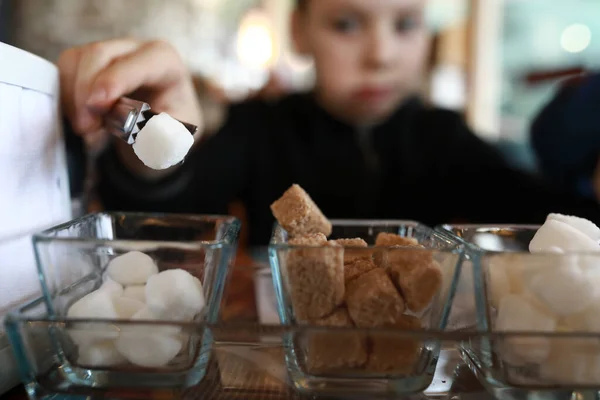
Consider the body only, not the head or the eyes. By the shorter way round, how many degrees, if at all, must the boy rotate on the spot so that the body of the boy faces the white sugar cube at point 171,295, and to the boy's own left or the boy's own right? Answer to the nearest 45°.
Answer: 0° — they already face it

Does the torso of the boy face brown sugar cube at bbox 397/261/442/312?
yes

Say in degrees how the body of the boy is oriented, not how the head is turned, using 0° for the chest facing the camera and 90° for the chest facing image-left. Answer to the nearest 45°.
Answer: approximately 0°

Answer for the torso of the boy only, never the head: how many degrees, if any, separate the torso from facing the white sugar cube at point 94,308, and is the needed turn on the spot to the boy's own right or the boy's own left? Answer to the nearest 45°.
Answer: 0° — they already face it

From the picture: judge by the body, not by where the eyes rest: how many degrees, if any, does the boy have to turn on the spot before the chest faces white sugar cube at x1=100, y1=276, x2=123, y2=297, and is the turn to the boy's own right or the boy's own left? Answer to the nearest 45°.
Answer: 0° — they already face it

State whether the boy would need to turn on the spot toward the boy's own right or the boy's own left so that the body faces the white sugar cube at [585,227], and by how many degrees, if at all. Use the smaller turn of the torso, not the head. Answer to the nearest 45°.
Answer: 0° — they already face it

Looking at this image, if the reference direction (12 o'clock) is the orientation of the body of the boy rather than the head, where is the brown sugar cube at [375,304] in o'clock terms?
The brown sugar cube is roughly at 12 o'clock from the boy.

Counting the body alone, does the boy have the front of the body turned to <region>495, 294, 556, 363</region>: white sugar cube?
yes
